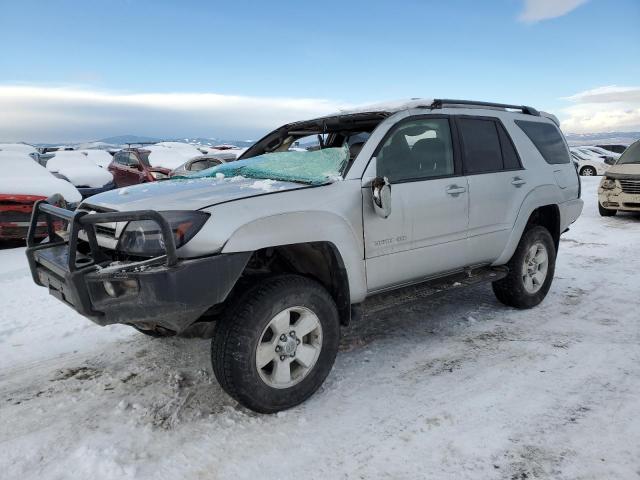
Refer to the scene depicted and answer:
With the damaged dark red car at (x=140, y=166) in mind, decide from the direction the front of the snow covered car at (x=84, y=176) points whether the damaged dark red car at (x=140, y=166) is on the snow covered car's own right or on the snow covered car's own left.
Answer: on the snow covered car's own left

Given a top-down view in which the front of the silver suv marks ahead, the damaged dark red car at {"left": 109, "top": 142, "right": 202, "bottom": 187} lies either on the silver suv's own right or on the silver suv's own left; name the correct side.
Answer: on the silver suv's own right

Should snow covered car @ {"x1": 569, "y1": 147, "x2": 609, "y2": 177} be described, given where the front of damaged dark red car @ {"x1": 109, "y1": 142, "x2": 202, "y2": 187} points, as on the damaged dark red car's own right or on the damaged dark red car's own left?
on the damaged dark red car's own left

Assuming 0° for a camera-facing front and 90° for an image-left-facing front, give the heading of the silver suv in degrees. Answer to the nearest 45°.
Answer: approximately 45°

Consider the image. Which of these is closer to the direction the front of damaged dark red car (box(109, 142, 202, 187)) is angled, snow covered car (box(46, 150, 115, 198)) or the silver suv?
the silver suv

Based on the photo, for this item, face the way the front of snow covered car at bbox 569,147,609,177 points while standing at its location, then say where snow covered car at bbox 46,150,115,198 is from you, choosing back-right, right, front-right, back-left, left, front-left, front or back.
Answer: right

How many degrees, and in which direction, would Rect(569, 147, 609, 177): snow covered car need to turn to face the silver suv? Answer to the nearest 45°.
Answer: approximately 45° to its right

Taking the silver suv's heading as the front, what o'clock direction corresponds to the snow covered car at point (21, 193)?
The snow covered car is roughly at 3 o'clock from the silver suv.

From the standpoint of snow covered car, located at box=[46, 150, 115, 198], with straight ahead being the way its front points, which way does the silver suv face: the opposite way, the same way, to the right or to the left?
to the right

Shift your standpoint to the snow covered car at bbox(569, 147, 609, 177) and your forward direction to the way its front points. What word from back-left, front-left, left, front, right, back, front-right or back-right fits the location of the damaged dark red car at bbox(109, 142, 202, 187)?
right

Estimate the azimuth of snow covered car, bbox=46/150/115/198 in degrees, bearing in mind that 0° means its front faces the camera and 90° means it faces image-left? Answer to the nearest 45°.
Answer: approximately 315°

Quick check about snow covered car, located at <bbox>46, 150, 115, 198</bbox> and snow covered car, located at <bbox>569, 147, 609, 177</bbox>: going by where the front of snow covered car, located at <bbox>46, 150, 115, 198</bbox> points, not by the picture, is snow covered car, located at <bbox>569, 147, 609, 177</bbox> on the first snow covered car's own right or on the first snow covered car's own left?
on the first snow covered car's own left

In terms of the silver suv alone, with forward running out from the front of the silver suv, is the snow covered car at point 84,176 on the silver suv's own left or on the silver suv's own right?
on the silver suv's own right
